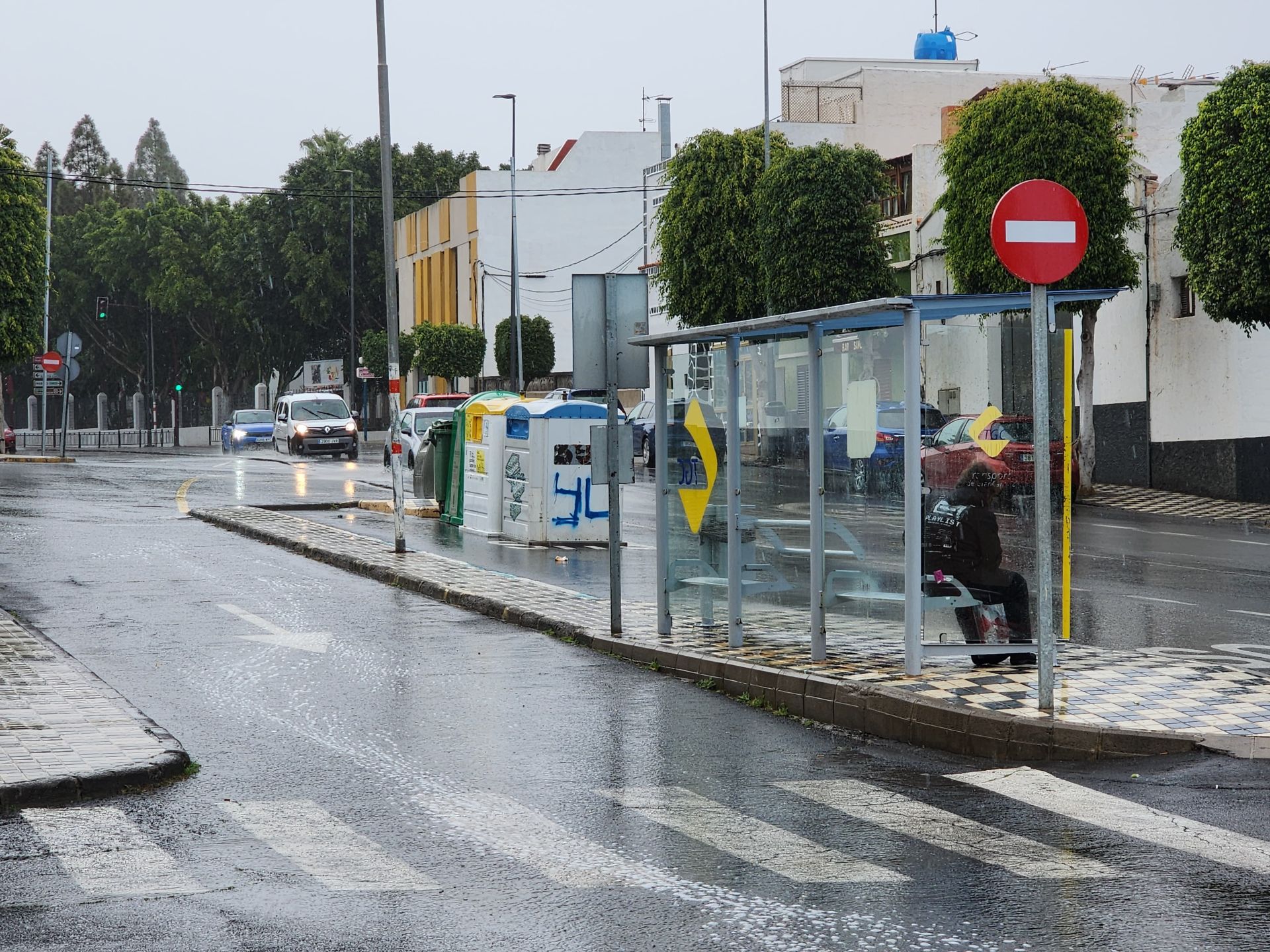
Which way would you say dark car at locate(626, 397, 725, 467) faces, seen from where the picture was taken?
facing away from the viewer and to the left of the viewer

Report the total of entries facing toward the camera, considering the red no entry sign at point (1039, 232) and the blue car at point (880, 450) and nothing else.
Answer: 1

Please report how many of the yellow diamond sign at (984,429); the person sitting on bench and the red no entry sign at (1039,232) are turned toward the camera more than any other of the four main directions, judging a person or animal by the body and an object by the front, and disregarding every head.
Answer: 2

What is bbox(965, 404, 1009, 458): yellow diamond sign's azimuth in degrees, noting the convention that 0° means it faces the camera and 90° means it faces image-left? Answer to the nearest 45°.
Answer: approximately 0°

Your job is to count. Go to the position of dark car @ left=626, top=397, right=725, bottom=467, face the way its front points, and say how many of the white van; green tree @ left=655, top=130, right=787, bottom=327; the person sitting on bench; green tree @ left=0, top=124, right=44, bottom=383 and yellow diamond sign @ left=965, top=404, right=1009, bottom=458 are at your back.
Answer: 2

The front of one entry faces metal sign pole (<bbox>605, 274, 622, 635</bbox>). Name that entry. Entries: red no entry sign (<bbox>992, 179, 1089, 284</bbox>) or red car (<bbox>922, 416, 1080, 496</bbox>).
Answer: the red car

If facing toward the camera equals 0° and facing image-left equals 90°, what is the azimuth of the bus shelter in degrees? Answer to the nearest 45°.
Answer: approximately 225°

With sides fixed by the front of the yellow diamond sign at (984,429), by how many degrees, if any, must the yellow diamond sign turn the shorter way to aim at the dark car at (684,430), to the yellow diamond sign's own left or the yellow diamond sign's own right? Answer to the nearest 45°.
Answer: approximately 135° to the yellow diamond sign's own right

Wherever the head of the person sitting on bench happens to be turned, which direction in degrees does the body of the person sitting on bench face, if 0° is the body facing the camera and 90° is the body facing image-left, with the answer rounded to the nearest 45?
approximately 225°

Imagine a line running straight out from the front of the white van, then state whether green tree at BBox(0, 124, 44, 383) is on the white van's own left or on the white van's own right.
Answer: on the white van's own right

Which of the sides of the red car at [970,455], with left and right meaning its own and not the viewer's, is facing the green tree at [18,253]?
front

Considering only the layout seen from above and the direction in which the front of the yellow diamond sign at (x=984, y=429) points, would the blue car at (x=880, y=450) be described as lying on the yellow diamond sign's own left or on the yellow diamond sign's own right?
on the yellow diamond sign's own right

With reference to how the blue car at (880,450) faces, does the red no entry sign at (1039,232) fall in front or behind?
behind

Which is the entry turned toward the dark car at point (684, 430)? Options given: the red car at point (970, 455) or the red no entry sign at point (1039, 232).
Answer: the red car

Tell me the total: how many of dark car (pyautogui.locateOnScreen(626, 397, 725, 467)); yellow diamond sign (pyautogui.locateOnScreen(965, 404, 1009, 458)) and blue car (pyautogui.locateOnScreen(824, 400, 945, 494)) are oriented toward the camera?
1
